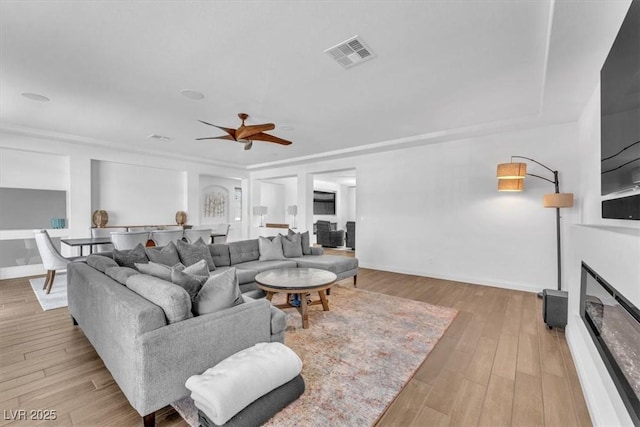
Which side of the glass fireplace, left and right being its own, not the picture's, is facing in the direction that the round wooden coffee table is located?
front

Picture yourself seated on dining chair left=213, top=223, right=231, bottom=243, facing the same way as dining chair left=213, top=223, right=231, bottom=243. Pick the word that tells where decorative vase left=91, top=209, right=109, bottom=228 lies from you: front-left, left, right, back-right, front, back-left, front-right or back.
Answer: front-right

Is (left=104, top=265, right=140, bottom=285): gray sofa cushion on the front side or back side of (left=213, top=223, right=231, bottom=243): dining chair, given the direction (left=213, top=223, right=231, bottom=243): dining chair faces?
on the front side

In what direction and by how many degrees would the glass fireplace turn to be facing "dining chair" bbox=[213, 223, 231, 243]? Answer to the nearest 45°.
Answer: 0° — it already faces it

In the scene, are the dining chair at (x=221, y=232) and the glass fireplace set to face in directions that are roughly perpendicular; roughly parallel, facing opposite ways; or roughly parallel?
roughly perpendicular

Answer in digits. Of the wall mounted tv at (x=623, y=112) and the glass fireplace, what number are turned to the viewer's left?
2

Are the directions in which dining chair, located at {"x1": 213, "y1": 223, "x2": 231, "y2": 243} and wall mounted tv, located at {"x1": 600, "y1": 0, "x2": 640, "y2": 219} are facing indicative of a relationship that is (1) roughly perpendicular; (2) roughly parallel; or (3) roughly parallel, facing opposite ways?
roughly perpendicular

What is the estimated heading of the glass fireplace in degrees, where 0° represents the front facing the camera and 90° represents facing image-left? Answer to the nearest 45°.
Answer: approximately 90°

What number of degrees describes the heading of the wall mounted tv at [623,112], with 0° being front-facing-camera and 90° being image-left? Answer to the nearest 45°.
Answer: approximately 90°

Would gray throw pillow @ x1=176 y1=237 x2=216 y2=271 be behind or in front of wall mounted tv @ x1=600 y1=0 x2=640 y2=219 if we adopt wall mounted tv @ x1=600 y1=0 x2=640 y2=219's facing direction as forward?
in front

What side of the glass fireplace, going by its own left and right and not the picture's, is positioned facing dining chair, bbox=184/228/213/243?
front
